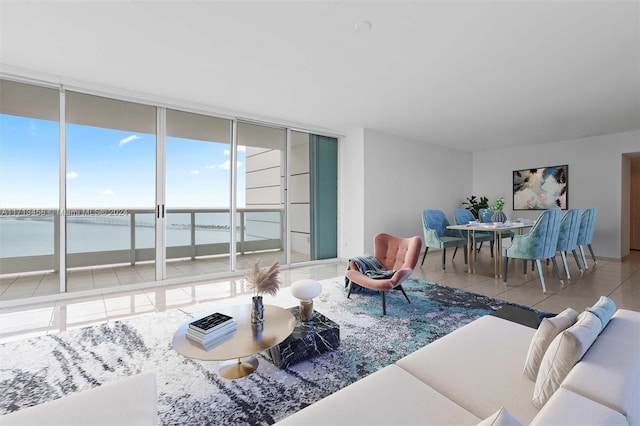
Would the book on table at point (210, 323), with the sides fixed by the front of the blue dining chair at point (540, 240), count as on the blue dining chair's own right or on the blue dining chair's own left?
on the blue dining chair's own left

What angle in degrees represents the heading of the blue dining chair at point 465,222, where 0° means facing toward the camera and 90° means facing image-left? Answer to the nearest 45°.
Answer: approximately 315°

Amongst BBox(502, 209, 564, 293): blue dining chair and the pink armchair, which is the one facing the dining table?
the blue dining chair

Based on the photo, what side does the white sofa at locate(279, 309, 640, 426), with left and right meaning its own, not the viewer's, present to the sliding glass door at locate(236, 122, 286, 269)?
front

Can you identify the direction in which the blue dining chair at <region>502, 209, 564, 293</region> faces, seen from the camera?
facing away from the viewer and to the left of the viewer

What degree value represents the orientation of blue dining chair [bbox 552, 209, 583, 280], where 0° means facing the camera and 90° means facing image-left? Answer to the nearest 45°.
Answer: approximately 135°

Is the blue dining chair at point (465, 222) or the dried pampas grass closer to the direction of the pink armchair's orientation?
the dried pampas grass

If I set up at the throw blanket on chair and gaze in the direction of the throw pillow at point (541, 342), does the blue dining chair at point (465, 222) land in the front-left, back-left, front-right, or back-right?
back-left

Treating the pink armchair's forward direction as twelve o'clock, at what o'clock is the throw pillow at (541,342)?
The throw pillow is roughly at 10 o'clock from the pink armchair.

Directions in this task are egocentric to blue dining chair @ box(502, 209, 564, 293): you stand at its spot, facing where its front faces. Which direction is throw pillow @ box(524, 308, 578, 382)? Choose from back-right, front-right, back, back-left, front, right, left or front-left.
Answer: back-left
